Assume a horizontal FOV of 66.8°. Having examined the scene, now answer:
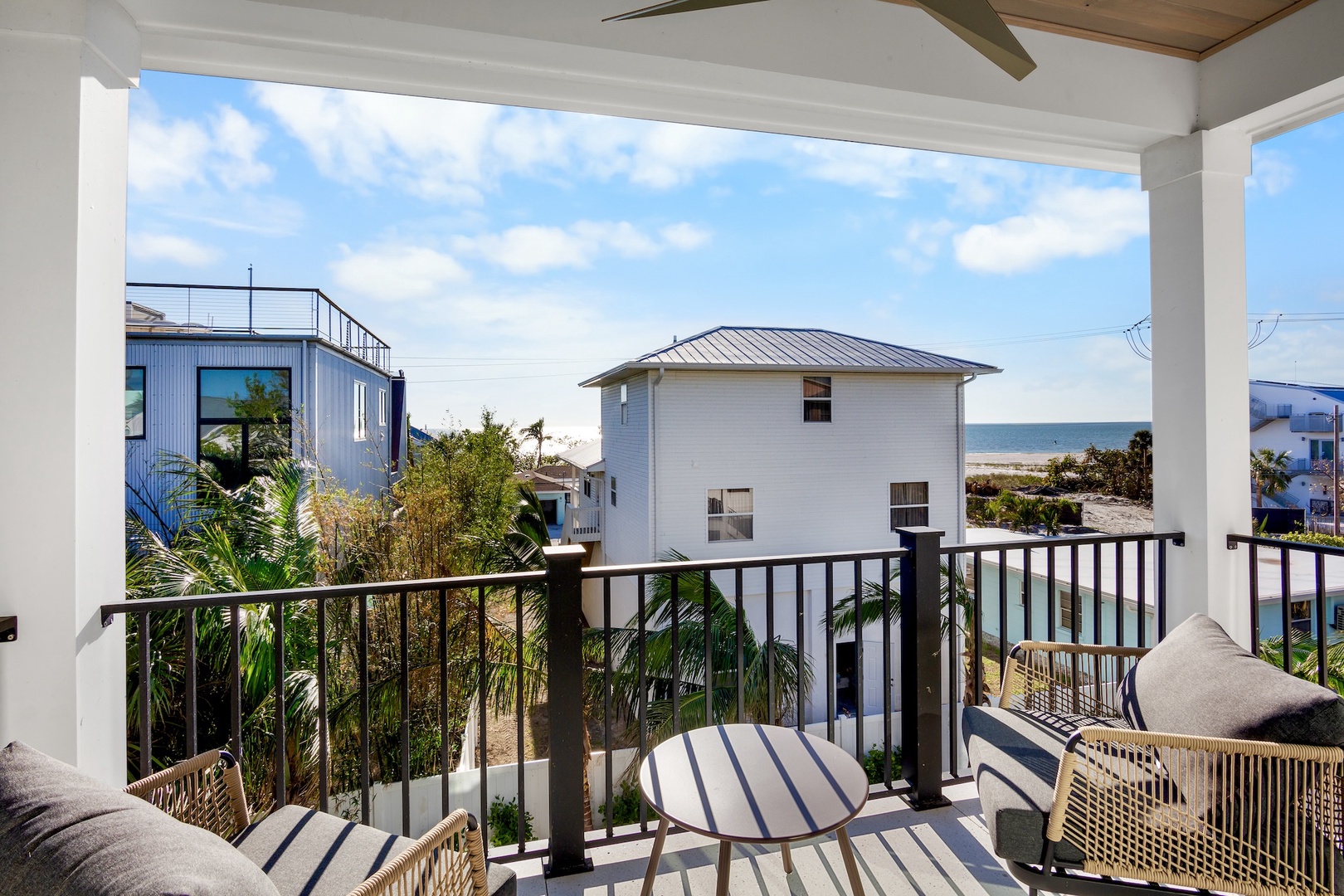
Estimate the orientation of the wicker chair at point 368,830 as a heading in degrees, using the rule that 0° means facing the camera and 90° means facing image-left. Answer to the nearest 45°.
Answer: approximately 225°

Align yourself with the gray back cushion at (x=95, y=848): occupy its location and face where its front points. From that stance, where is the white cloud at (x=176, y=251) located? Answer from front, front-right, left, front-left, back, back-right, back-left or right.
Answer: front-left

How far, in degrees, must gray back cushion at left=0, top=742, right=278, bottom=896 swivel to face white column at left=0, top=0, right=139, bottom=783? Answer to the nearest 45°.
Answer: approximately 45° to its left

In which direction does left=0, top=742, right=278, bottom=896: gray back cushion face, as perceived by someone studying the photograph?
facing away from the viewer and to the right of the viewer

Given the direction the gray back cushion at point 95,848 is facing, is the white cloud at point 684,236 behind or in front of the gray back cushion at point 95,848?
in front

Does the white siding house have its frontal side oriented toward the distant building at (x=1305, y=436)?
no

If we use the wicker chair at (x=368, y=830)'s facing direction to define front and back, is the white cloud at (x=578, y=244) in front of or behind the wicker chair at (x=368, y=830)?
in front
